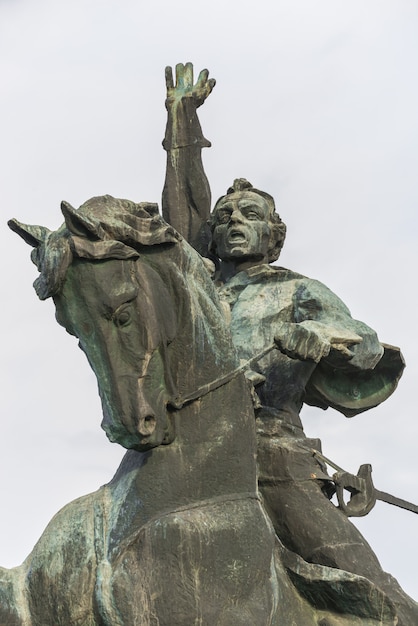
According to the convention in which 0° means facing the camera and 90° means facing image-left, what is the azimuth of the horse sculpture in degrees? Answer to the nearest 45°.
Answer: approximately 45°
